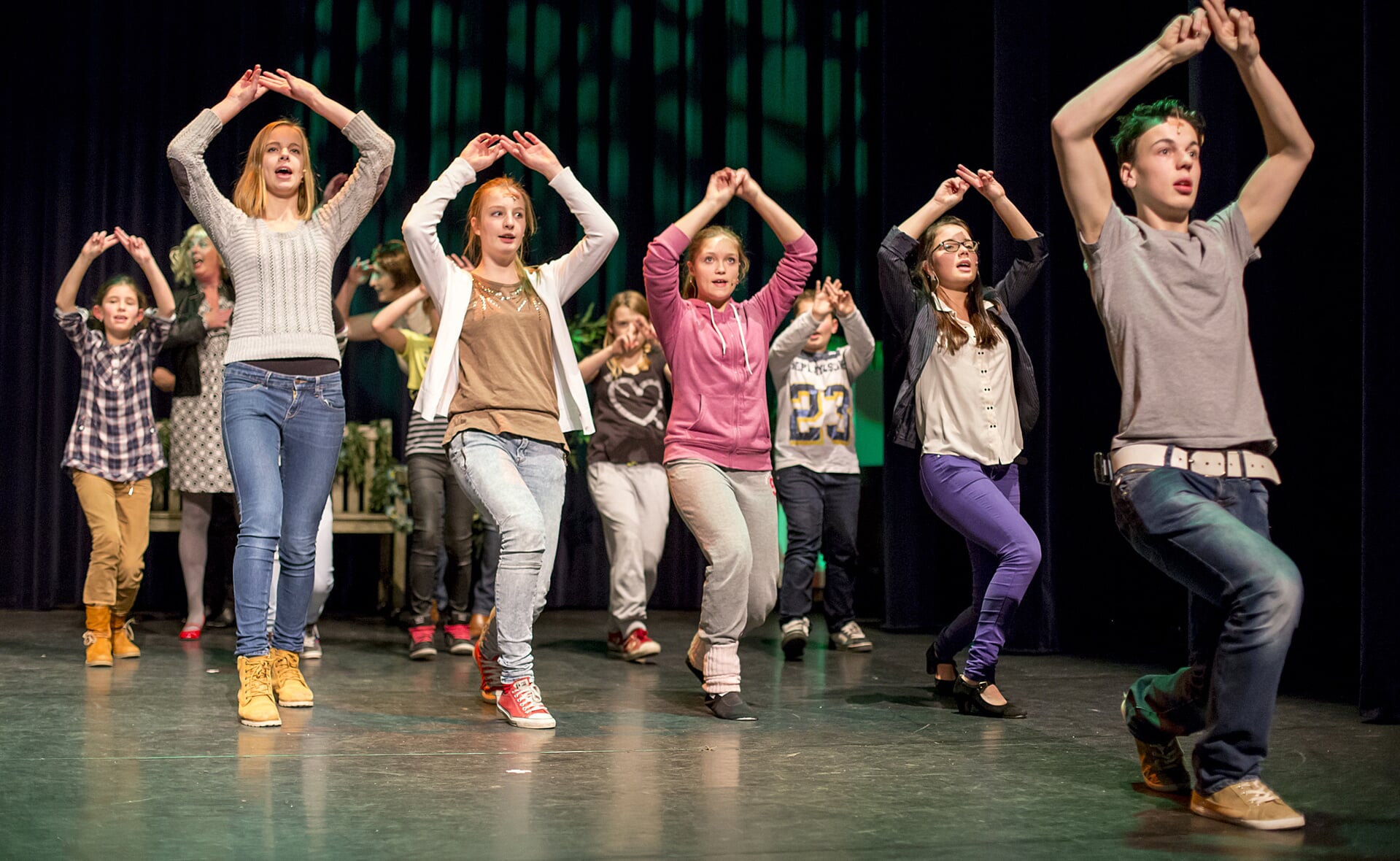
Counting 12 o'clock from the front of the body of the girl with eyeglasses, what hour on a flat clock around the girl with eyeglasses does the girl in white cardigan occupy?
The girl in white cardigan is roughly at 4 o'clock from the girl with eyeglasses.

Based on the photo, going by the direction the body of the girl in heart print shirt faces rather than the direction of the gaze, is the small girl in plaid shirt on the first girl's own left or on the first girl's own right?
on the first girl's own right

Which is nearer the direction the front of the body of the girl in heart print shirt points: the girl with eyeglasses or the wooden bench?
the girl with eyeglasses

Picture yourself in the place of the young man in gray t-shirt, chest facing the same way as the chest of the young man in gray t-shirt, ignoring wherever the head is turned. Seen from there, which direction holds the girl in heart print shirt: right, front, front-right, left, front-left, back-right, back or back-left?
back

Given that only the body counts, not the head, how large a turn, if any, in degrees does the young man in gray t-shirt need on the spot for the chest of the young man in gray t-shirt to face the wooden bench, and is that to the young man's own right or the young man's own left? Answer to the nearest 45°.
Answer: approximately 180°

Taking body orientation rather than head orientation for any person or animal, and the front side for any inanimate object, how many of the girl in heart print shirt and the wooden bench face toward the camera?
2

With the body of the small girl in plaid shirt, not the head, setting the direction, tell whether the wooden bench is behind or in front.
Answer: behind

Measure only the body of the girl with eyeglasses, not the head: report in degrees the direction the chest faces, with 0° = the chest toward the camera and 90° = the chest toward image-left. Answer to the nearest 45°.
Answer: approximately 315°
